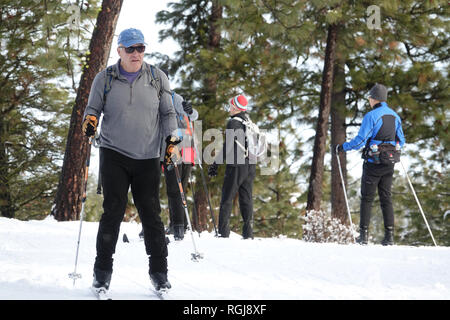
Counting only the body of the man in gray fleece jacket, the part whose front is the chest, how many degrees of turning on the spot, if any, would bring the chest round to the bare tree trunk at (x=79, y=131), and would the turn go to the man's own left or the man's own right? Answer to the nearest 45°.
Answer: approximately 180°

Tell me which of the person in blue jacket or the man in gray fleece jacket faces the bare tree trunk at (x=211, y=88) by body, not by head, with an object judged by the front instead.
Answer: the person in blue jacket

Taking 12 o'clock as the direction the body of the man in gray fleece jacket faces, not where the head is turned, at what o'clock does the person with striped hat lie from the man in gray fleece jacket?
The person with striped hat is roughly at 7 o'clock from the man in gray fleece jacket.

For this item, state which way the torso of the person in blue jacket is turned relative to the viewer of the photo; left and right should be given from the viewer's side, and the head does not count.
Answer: facing away from the viewer and to the left of the viewer

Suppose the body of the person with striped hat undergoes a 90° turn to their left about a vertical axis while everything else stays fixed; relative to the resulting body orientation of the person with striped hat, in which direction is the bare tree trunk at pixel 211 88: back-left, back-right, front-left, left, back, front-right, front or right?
back-right

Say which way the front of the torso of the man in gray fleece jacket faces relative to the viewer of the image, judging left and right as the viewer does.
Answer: facing the viewer

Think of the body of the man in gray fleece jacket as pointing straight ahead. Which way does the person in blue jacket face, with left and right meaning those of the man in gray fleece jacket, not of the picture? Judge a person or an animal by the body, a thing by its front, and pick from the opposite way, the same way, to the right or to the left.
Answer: the opposite way

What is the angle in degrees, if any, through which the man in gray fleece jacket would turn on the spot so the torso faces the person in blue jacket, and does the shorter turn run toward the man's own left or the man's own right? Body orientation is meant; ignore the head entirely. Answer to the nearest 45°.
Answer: approximately 135° to the man's own left

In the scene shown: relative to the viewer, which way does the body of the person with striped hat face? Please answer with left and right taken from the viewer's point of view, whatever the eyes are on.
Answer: facing away from the viewer and to the left of the viewer

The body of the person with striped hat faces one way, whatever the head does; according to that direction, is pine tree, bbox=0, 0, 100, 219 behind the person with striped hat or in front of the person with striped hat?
in front

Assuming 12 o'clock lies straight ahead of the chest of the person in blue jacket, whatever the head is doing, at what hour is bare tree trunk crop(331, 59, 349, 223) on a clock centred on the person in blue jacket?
The bare tree trunk is roughly at 1 o'clock from the person in blue jacket.

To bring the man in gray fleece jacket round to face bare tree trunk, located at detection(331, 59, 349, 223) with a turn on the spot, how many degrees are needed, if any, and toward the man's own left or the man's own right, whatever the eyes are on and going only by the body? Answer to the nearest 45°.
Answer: approximately 135° to the man's own left

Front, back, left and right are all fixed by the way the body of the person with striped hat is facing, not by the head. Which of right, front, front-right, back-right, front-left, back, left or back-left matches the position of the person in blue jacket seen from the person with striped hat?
back-right

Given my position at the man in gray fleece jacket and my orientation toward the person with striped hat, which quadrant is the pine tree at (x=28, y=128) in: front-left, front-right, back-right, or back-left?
front-left

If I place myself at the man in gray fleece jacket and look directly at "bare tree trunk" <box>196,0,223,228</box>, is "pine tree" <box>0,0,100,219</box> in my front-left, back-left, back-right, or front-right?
front-left
